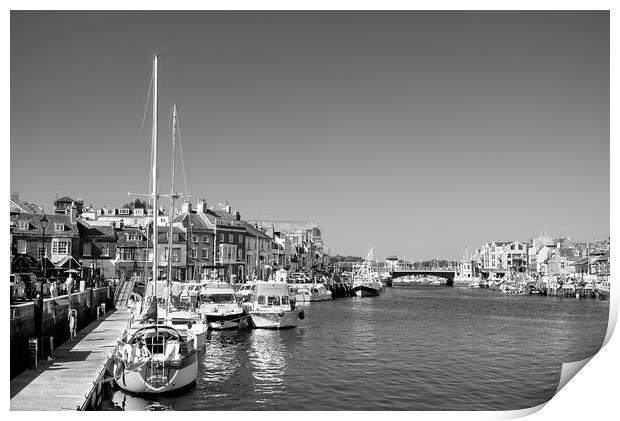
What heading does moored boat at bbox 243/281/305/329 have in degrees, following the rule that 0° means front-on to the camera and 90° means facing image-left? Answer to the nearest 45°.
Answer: approximately 0°

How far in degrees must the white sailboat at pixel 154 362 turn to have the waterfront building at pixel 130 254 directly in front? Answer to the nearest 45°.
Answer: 0° — it already faces it

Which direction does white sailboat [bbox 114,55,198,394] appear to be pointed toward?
away from the camera

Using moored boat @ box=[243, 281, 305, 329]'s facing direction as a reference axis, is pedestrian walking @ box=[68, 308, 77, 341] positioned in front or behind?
in front

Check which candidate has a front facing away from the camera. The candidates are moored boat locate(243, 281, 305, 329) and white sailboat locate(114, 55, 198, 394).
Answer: the white sailboat

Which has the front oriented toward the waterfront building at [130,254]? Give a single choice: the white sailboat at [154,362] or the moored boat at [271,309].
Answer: the white sailboat

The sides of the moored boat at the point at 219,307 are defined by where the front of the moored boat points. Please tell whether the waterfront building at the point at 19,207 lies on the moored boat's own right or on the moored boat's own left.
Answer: on the moored boat's own right

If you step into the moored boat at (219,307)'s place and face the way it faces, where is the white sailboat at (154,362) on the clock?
The white sailboat is roughly at 12 o'clock from the moored boat.

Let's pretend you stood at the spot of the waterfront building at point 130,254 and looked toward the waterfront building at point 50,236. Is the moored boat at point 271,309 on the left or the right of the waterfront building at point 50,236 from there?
left

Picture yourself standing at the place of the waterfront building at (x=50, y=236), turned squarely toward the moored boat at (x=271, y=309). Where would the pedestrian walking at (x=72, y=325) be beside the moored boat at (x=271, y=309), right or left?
right

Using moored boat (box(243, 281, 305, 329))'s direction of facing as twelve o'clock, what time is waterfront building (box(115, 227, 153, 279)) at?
The waterfront building is roughly at 5 o'clock from the moored boat.

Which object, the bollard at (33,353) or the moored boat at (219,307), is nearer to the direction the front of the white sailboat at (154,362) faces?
the moored boat
